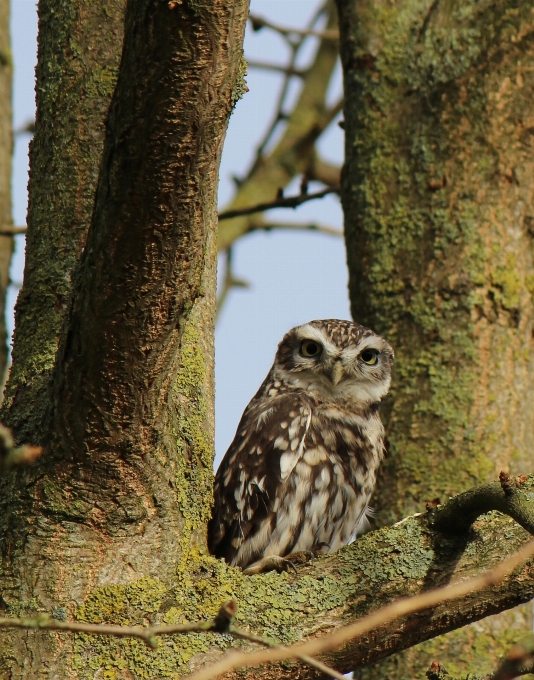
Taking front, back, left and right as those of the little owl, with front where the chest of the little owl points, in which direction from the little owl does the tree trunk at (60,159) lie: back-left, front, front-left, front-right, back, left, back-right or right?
right

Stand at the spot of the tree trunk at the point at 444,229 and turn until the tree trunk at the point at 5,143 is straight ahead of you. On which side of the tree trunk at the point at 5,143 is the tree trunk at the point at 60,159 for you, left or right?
left

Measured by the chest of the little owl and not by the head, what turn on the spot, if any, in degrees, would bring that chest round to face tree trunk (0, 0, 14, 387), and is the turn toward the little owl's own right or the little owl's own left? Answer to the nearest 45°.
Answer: approximately 180°

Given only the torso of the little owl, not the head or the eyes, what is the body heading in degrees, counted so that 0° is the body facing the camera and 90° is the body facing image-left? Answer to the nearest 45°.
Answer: approximately 315°
